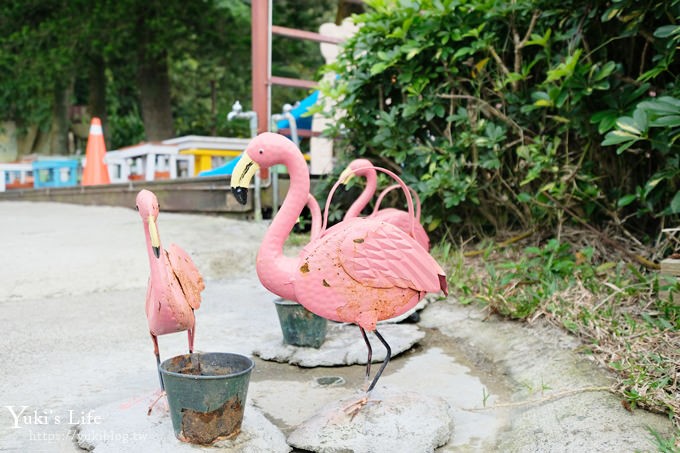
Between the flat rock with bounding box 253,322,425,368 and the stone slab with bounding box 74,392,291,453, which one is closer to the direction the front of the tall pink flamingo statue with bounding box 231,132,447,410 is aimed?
the stone slab

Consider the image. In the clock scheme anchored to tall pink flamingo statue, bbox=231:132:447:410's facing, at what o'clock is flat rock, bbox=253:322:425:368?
The flat rock is roughly at 3 o'clock from the tall pink flamingo statue.

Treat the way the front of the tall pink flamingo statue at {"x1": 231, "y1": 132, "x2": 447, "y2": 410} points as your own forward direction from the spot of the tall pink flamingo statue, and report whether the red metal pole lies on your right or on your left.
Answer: on your right

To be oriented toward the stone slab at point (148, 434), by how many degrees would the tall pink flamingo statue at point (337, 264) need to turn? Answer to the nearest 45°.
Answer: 0° — it already faces it

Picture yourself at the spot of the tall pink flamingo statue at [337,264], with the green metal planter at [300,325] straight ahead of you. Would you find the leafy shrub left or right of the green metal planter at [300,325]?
right

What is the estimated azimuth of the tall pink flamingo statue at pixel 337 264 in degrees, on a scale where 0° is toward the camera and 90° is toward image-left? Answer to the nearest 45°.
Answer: approximately 90°

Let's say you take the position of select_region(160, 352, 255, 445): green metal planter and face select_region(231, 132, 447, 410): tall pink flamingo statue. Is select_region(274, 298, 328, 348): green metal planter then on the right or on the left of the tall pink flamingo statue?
left

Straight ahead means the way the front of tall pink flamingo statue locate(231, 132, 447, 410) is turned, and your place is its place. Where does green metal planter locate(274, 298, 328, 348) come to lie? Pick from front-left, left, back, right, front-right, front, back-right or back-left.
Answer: right

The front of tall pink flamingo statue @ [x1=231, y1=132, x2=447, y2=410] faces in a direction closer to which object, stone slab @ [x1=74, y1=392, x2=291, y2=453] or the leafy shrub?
the stone slab

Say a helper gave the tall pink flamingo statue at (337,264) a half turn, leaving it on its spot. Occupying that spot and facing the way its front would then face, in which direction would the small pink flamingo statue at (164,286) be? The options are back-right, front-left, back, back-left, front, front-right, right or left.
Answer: back

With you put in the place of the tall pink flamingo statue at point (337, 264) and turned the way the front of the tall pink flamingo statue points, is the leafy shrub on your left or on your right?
on your right
